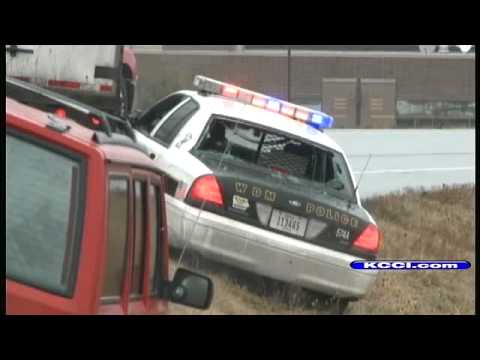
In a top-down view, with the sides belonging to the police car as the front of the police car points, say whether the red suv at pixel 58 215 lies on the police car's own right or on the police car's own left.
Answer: on the police car's own left

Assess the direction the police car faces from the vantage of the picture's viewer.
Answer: facing away from the viewer and to the left of the viewer
